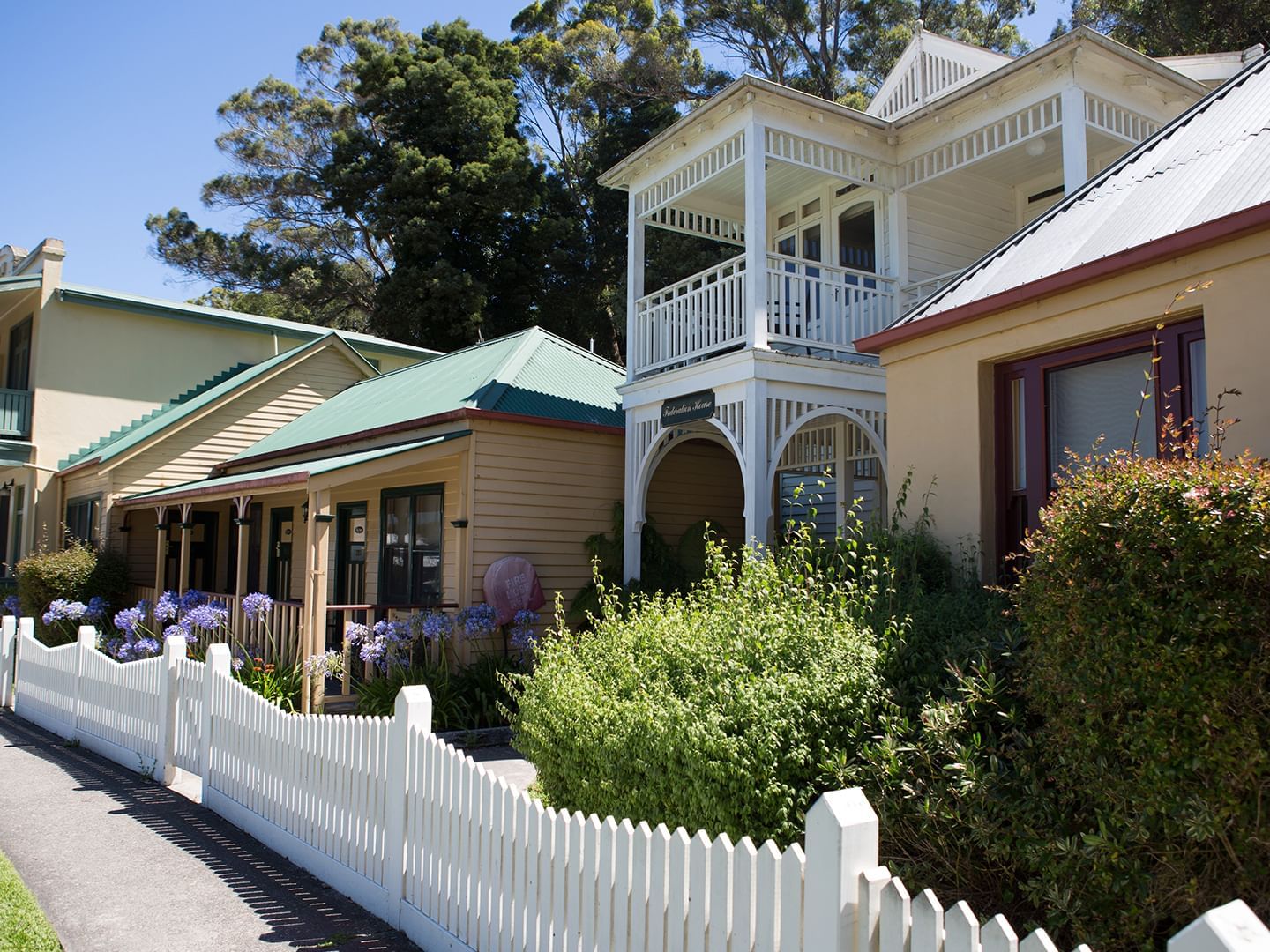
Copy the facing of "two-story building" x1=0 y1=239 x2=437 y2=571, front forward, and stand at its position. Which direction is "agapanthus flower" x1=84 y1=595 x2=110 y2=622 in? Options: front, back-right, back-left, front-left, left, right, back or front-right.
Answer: front-left

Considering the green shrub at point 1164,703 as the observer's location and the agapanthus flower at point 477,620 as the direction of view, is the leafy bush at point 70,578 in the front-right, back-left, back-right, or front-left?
front-left

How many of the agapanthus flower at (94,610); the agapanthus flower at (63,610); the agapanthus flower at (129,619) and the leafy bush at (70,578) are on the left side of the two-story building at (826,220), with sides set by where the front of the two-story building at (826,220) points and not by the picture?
0

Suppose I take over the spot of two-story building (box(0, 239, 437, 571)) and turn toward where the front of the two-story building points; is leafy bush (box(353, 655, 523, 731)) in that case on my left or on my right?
on my left

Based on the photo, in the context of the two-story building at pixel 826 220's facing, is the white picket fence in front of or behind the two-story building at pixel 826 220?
in front

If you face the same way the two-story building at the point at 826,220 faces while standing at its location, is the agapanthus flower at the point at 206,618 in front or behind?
in front

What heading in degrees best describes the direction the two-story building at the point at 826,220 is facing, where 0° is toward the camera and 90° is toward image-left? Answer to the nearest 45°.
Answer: approximately 45°

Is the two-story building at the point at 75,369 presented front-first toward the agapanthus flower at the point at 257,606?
no

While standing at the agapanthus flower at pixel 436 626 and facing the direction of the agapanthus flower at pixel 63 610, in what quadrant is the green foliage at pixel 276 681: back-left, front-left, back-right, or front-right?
front-left

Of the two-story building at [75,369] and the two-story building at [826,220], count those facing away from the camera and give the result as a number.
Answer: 0

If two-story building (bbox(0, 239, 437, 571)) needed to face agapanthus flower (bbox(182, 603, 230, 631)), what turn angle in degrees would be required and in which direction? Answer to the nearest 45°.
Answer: approximately 45° to its left

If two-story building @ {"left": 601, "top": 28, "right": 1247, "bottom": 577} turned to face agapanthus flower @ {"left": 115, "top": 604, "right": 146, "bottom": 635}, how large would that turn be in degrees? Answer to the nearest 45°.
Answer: approximately 45° to its right
